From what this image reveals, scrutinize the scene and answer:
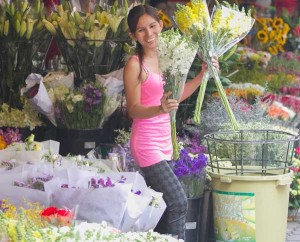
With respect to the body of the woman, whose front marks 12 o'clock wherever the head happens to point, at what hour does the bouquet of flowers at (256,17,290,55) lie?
The bouquet of flowers is roughly at 8 o'clock from the woman.

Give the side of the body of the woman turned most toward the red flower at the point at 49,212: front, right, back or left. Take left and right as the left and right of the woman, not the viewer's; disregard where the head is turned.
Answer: right

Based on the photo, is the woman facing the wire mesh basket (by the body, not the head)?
no

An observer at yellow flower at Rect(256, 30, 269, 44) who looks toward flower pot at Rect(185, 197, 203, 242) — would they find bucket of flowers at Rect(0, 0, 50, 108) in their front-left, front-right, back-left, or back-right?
front-right

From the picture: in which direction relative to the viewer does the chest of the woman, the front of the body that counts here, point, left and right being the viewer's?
facing the viewer and to the right of the viewer

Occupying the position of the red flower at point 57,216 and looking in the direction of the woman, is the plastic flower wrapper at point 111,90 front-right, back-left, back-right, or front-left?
front-left

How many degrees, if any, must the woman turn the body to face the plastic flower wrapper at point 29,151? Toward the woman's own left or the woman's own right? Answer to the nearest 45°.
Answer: approximately 135° to the woman's own right

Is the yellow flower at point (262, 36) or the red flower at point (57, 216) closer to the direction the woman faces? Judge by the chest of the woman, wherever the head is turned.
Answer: the red flower

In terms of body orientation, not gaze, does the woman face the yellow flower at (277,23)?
no

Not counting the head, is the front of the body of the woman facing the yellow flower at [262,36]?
no

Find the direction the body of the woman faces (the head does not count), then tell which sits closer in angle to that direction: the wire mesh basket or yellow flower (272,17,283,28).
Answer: the wire mesh basket
